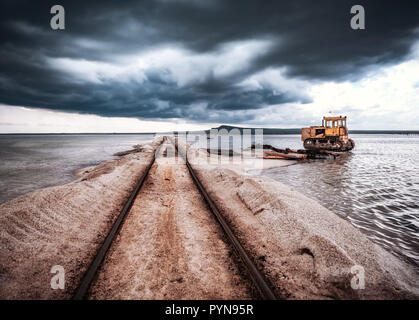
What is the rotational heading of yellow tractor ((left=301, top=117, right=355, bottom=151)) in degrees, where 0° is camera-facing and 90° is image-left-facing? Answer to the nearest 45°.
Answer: approximately 90°
